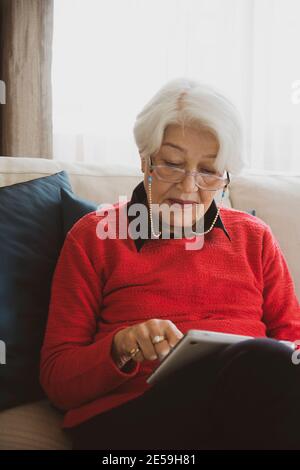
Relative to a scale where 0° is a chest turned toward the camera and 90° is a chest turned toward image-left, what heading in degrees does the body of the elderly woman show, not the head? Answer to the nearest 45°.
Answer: approximately 0°

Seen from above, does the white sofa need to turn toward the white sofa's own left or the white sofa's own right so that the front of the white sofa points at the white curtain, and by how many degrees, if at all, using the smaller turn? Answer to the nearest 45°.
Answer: approximately 180°

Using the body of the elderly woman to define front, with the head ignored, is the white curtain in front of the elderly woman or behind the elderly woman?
behind

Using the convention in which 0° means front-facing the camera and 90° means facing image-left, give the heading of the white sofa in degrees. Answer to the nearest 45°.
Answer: approximately 0°
